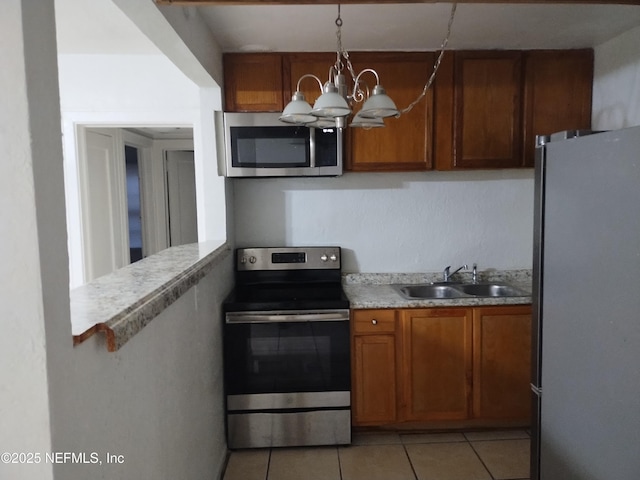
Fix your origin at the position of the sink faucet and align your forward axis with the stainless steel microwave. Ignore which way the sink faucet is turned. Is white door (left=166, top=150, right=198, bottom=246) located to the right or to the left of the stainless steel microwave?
right

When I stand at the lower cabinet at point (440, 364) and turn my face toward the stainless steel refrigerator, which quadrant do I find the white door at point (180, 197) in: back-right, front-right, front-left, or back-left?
back-right

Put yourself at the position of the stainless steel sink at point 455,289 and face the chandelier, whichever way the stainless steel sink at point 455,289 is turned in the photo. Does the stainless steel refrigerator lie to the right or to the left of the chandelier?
left

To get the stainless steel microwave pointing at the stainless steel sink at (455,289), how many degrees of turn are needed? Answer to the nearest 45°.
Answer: approximately 90° to its left

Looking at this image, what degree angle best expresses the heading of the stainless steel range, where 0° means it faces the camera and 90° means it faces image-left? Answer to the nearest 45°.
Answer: approximately 0°

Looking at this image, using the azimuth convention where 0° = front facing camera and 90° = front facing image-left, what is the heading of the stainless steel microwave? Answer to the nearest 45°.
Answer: approximately 0°

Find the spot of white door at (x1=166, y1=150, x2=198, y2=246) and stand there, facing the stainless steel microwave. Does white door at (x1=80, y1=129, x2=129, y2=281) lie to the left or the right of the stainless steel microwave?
right
